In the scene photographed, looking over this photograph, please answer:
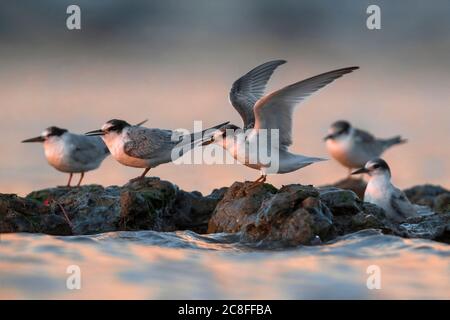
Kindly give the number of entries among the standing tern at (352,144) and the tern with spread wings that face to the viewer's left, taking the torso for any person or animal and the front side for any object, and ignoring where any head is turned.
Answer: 2

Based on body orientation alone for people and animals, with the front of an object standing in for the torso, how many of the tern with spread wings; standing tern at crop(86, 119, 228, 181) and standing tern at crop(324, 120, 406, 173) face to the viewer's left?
3

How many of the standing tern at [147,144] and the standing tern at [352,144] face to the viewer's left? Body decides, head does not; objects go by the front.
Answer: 2

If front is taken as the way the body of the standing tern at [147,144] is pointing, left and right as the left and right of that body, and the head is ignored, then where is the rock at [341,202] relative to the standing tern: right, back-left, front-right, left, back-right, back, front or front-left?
back-left

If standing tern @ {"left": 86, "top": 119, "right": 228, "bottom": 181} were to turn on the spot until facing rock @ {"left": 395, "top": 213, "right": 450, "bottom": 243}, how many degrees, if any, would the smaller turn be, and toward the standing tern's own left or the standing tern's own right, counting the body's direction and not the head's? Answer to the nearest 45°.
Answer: approximately 135° to the standing tern's own left

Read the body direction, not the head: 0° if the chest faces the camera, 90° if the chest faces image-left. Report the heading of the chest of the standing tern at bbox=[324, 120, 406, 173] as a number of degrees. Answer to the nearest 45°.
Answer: approximately 90°

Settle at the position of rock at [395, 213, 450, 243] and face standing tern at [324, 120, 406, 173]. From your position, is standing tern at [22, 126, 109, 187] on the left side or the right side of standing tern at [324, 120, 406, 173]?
left

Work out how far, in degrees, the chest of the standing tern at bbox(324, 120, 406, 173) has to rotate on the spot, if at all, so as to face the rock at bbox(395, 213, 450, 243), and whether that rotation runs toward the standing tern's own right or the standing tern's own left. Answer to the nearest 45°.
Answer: approximately 90° to the standing tern's own left

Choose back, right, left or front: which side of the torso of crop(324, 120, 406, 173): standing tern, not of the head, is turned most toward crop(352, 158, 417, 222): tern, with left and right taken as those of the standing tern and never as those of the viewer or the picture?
left

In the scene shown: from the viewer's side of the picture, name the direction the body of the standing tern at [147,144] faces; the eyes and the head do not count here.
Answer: to the viewer's left

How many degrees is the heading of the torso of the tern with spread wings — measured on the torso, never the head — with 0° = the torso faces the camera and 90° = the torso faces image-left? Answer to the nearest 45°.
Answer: approximately 90°

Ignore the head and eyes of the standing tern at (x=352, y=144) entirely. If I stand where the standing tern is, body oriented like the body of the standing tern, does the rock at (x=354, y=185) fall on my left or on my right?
on my left
